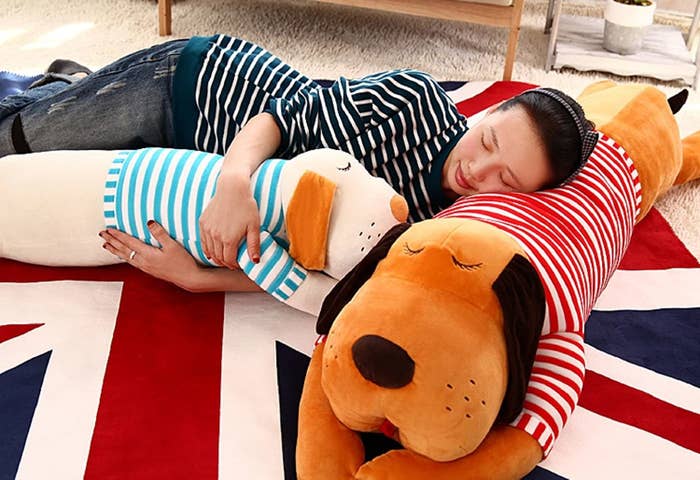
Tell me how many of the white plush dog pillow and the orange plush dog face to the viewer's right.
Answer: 1

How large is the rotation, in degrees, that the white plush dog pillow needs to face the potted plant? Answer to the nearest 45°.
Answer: approximately 45° to its left

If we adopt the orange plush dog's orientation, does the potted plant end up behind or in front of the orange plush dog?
behind

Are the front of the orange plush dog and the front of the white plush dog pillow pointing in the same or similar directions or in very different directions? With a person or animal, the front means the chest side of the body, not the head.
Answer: very different directions

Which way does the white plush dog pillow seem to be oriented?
to the viewer's right

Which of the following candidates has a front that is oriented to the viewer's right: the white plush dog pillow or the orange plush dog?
the white plush dog pillow
